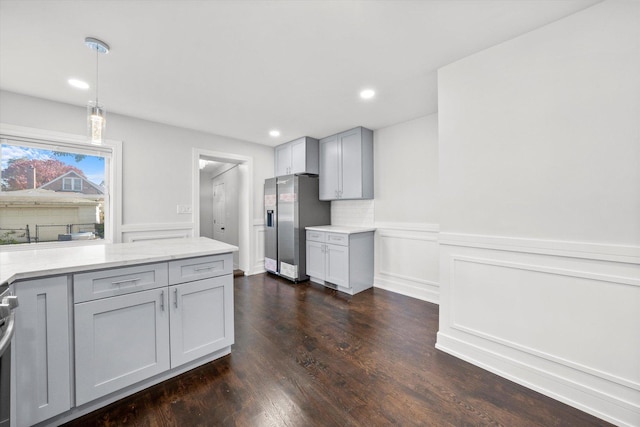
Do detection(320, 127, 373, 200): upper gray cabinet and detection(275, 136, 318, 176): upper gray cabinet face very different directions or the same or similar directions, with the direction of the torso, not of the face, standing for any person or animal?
same or similar directions

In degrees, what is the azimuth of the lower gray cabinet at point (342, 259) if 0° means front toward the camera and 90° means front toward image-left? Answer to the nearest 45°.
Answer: approximately 45°

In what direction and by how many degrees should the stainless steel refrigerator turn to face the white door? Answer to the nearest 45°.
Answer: approximately 90° to its right

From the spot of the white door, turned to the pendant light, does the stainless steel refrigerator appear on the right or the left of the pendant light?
left

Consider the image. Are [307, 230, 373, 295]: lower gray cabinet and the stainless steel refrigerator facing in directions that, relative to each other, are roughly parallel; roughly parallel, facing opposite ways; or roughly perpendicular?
roughly parallel

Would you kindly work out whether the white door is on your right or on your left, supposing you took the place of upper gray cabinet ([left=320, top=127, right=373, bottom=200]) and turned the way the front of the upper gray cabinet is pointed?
on your right

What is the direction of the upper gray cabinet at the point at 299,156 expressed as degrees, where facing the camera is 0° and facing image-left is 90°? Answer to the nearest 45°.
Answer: approximately 45°

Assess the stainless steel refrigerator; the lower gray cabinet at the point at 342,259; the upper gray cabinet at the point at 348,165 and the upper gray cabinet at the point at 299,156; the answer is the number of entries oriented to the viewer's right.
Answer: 0

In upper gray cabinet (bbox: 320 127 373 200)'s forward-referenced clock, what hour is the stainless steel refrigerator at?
The stainless steel refrigerator is roughly at 2 o'clock from the upper gray cabinet.

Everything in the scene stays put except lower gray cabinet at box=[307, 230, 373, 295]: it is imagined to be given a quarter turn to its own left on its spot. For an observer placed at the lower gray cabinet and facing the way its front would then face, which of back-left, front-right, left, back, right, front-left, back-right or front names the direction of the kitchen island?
right

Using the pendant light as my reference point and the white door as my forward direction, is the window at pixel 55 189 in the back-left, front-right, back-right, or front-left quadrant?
front-left

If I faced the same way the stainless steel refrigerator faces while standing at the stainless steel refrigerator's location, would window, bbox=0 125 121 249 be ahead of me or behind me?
ahead

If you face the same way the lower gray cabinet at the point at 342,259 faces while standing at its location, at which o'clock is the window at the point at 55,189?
The window is roughly at 1 o'clock from the lower gray cabinet.

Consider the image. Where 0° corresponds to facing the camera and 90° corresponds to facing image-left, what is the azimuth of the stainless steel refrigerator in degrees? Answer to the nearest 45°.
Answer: approximately 45°

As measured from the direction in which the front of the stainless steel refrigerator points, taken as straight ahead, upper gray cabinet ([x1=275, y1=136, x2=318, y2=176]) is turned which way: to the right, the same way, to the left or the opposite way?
the same way
